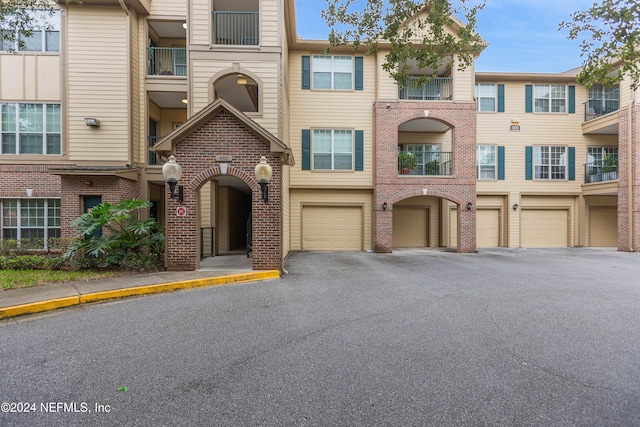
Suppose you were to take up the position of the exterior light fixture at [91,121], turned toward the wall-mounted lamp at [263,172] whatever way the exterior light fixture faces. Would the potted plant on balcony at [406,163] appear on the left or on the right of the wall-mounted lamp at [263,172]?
left

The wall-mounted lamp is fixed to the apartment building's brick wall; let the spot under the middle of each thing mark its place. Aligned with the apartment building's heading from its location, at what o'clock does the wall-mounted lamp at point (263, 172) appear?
The wall-mounted lamp is roughly at 12 o'clock from the apartment building.

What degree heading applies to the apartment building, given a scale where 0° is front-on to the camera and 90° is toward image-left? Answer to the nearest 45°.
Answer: approximately 0°
